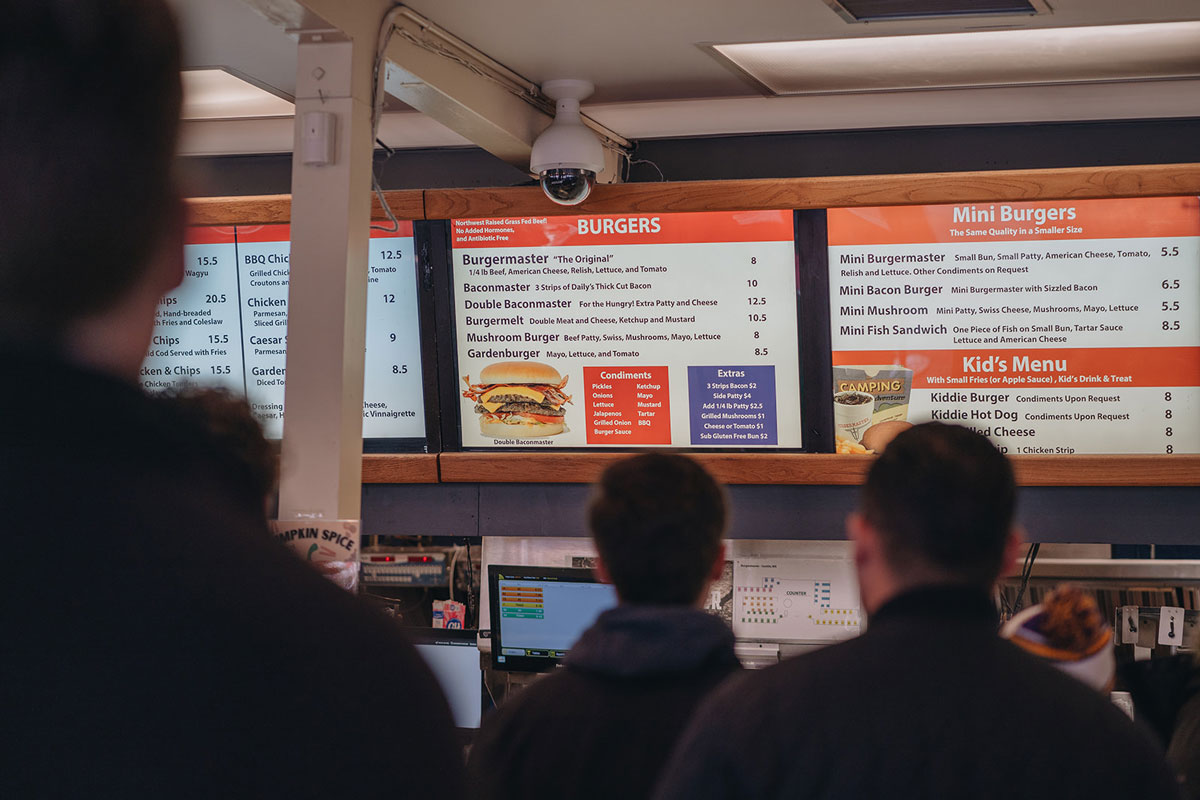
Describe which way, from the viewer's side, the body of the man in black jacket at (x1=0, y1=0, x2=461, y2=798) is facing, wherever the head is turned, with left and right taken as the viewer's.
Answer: facing away from the viewer

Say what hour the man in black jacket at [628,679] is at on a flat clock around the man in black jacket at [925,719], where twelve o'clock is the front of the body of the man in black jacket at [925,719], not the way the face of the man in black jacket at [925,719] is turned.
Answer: the man in black jacket at [628,679] is roughly at 10 o'clock from the man in black jacket at [925,719].

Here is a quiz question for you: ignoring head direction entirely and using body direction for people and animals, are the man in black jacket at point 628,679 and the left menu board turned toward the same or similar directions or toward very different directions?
very different directions

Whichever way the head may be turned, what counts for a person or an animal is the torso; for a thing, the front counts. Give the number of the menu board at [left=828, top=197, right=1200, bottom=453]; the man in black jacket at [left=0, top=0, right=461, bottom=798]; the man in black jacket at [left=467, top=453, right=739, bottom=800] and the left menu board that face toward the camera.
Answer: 2

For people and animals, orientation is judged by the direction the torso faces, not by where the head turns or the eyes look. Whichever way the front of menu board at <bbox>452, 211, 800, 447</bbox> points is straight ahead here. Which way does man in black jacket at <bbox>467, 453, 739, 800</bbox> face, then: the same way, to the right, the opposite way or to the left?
the opposite way

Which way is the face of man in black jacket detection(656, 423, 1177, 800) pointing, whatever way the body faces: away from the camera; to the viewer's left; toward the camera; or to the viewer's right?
away from the camera

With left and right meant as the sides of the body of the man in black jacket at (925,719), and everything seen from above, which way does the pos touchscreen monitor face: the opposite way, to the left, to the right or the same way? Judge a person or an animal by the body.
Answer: the opposite way

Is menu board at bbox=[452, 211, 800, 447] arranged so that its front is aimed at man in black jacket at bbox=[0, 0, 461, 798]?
yes

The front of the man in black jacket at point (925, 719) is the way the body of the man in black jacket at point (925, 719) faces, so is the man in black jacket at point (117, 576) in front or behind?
behind

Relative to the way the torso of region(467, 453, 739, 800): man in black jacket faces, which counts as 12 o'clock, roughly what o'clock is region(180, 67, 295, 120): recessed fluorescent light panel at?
The recessed fluorescent light panel is roughly at 11 o'clock from the man in black jacket.

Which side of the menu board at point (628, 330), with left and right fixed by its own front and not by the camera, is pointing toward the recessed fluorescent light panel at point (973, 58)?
left

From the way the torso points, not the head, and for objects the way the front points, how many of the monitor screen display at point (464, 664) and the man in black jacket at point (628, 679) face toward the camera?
1

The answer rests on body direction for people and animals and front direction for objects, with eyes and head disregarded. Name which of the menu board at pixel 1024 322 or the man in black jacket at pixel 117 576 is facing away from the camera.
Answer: the man in black jacket

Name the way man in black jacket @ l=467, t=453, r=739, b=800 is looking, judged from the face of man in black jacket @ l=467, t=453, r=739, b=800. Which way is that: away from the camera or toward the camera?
away from the camera

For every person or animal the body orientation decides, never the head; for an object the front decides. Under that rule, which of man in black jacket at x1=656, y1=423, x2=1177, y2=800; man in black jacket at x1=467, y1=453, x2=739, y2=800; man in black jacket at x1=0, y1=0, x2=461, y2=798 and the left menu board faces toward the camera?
the left menu board

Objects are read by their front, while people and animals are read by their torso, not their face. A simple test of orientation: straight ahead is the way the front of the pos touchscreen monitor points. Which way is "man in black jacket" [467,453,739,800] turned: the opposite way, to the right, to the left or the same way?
the opposite way
